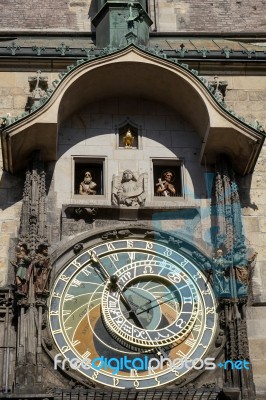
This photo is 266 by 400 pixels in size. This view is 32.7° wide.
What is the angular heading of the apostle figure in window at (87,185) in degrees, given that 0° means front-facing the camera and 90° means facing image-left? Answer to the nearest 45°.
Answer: approximately 0°

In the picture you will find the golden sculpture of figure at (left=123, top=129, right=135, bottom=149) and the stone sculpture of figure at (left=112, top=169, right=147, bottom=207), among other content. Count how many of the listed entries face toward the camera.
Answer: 2
